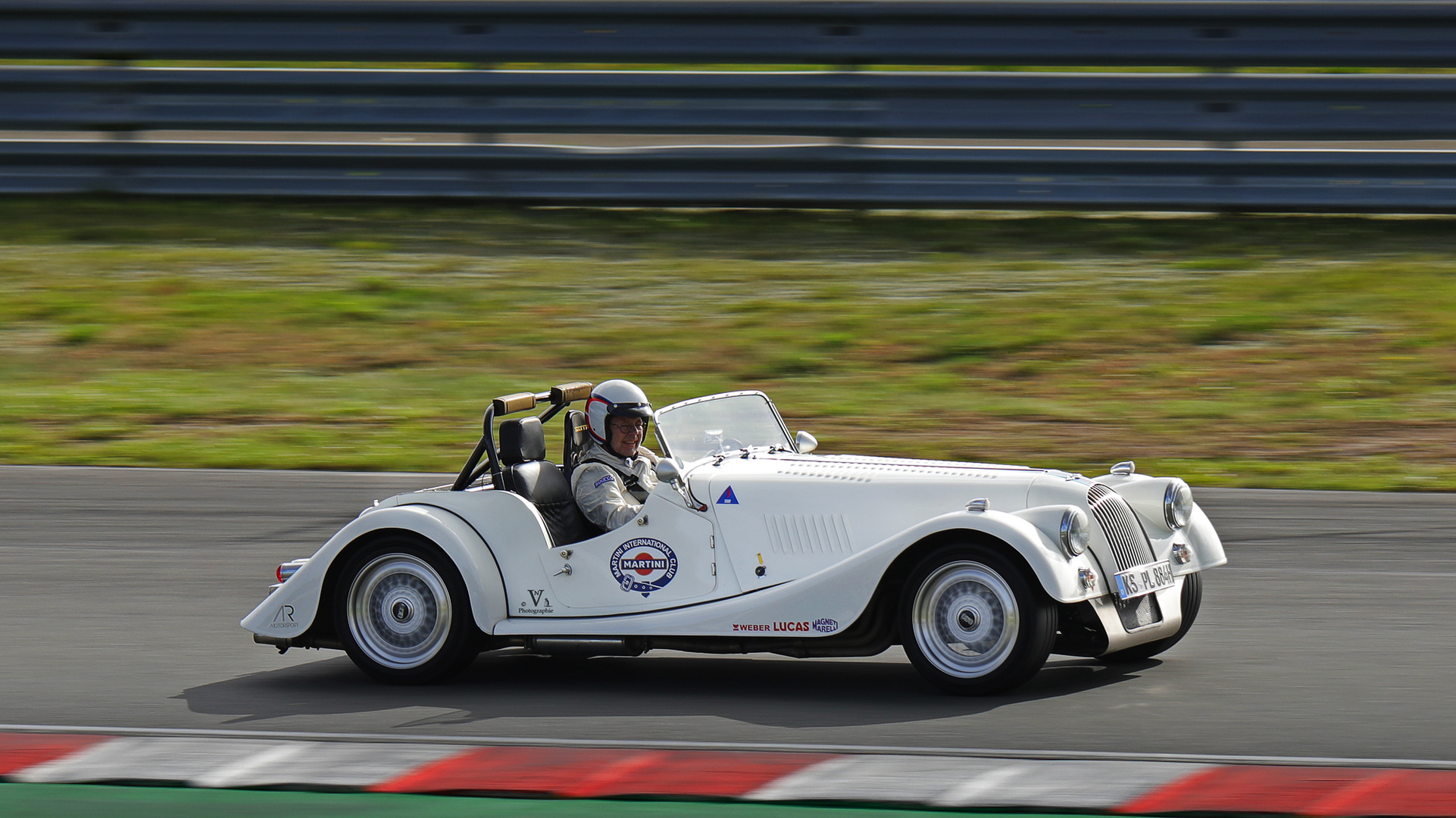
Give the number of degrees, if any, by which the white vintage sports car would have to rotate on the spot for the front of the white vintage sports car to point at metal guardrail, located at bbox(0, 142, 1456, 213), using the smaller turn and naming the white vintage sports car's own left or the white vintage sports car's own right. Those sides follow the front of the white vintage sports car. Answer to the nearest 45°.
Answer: approximately 135° to the white vintage sports car's own left

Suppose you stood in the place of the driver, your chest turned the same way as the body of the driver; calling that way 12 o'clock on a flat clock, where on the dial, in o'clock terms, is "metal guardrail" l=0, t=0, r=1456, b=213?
The metal guardrail is roughly at 8 o'clock from the driver.

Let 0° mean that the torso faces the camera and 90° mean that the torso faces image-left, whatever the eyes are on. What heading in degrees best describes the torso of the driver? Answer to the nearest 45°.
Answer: approximately 315°

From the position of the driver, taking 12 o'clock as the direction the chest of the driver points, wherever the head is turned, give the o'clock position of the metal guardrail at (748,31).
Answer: The metal guardrail is roughly at 8 o'clock from the driver.

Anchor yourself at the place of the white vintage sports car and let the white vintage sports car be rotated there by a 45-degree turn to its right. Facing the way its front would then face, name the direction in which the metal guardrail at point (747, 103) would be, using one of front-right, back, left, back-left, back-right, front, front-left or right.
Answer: back

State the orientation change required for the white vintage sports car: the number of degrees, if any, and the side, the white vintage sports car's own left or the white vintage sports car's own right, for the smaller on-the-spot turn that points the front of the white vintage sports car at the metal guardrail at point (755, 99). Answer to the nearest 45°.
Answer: approximately 135° to the white vintage sports car's own left

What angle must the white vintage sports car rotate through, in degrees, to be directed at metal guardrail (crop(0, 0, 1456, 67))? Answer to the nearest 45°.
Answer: approximately 135° to its left
